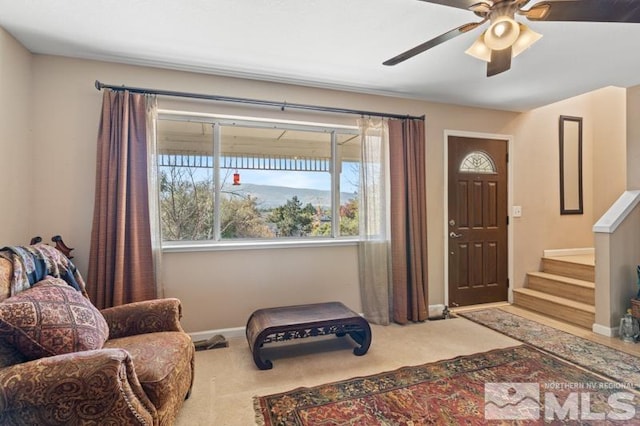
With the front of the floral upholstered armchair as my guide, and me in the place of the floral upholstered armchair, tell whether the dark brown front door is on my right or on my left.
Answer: on my left

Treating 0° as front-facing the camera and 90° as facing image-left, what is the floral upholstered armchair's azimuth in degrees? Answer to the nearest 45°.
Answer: approximately 315°

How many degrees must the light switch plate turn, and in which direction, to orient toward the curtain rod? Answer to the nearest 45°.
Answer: approximately 45° to its right

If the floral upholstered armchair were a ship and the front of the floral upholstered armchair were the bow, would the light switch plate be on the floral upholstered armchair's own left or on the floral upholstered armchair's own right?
on the floral upholstered armchair's own left

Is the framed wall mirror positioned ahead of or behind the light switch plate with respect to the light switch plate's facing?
behind

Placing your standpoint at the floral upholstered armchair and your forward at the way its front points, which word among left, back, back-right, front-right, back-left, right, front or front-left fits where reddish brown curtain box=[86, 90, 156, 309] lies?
back-left

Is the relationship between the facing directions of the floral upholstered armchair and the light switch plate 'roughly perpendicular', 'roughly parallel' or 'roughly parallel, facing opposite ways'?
roughly perpendicular
